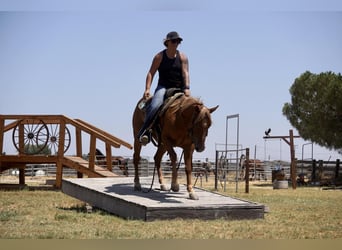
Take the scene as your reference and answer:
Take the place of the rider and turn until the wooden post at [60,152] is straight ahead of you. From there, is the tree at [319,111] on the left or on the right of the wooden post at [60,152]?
right

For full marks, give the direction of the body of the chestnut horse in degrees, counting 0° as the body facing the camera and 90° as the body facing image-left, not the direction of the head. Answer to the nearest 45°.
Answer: approximately 315°

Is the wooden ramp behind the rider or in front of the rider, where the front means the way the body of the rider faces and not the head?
behind

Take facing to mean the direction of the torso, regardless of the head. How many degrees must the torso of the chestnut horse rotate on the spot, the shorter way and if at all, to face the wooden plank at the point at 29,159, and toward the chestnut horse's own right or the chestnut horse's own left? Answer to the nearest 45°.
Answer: approximately 180°

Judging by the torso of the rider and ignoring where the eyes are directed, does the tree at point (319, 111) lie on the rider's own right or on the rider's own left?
on the rider's own left

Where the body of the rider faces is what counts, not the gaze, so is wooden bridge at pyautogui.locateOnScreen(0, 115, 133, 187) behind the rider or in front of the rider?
behind
